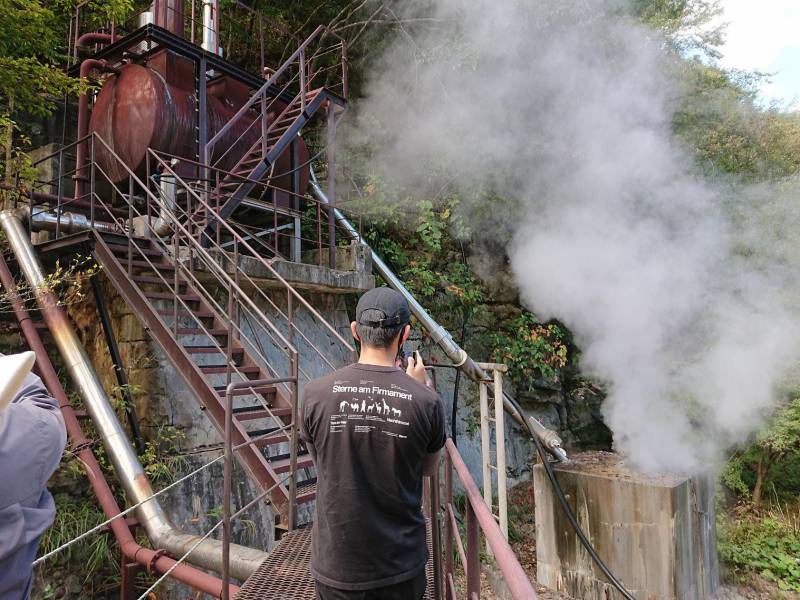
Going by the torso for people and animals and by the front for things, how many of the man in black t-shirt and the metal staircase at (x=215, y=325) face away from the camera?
1

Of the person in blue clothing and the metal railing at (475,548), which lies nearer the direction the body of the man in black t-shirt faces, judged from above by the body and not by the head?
the metal railing

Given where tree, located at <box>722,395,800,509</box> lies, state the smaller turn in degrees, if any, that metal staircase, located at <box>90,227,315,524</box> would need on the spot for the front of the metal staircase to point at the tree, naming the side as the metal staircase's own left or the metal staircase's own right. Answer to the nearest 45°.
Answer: approximately 45° to the metal staircase's own left

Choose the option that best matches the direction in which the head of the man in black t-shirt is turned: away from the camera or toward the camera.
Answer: away from the camera

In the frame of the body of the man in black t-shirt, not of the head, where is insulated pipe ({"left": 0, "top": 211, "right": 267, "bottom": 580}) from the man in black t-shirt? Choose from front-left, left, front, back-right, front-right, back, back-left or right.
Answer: front-left

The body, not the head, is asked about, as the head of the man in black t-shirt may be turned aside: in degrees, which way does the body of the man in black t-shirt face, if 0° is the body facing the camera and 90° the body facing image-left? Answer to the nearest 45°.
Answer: approximately 180°

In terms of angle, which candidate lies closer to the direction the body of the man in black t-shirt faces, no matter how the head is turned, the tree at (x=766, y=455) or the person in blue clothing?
the tree

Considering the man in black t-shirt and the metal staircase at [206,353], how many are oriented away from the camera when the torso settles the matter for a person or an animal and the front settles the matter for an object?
1

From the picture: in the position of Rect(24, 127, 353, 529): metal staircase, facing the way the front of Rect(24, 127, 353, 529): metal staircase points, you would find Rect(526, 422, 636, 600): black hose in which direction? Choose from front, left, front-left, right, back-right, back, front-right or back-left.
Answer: front-left

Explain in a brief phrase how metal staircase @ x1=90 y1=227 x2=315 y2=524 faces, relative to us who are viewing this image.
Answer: facing the viewer and to the right of the viewer
